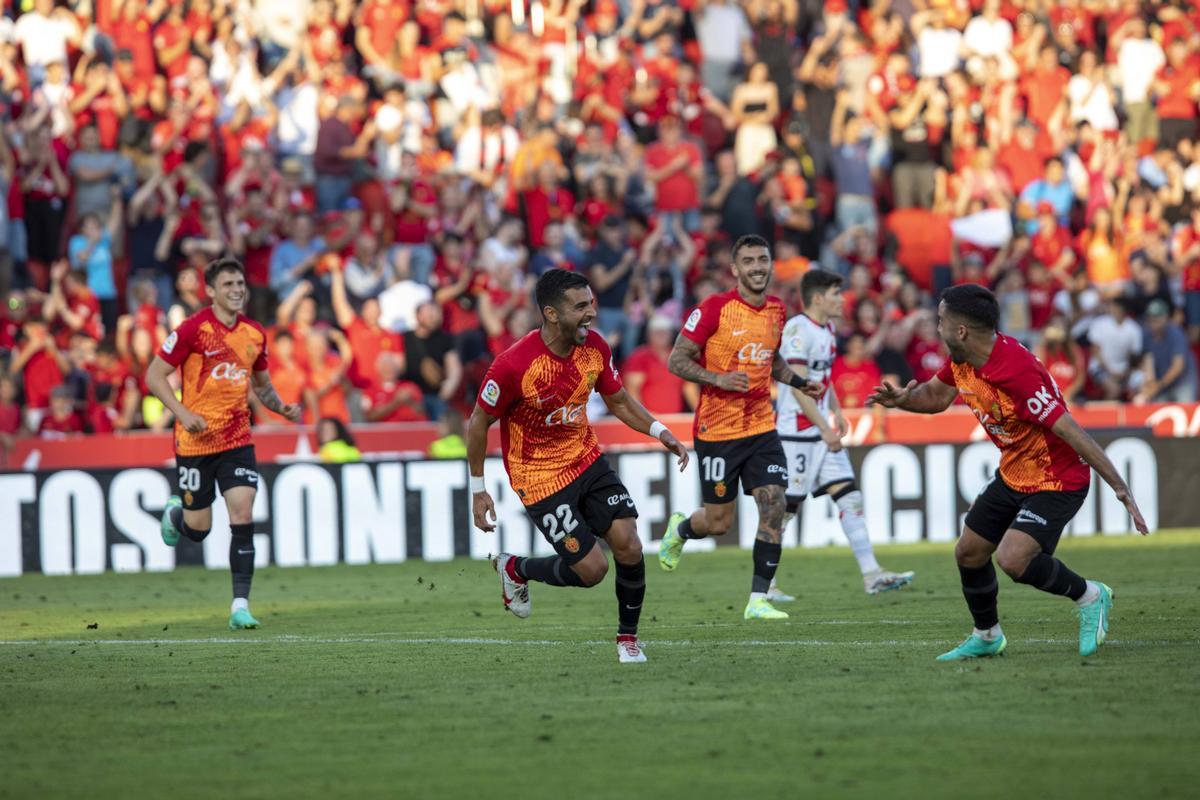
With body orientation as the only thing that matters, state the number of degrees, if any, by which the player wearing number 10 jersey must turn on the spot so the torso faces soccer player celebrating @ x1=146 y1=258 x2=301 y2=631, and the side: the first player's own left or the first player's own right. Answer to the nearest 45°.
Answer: approximately 135° to the first player's own right

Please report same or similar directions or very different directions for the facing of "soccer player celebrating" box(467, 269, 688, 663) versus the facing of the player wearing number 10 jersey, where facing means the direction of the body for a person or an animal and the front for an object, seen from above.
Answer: same or similar directions

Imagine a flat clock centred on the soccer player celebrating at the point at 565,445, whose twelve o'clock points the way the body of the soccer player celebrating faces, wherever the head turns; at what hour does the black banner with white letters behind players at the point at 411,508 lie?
The black banner with white letters behind players is roughly at 7 o'clock from the soccer player celebrating.

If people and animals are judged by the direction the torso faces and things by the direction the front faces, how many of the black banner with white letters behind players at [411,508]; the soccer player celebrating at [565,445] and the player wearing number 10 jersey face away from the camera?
0

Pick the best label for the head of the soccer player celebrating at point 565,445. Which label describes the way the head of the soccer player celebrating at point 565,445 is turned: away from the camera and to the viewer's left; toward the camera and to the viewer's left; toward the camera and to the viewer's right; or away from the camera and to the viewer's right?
toward the camera and to the viewer's right

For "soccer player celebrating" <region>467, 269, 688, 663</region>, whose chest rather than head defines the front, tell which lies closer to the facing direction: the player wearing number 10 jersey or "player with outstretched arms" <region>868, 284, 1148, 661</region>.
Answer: the player with outstretched arms

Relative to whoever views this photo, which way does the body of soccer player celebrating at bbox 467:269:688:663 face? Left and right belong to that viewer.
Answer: facing the viewer and to the right of the viewer

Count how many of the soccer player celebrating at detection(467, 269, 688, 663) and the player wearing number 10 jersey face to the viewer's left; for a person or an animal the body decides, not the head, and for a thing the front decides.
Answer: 0

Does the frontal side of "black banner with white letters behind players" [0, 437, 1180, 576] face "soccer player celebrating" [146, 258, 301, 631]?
yes

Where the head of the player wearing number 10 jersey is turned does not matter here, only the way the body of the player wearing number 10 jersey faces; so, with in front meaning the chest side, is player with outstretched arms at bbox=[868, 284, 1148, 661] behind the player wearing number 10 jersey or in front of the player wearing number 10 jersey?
in front

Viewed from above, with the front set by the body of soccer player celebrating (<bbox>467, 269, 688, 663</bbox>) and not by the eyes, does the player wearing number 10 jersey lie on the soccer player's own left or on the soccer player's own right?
on the soccer player's own left

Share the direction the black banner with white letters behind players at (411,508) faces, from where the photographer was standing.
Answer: facing the viewer

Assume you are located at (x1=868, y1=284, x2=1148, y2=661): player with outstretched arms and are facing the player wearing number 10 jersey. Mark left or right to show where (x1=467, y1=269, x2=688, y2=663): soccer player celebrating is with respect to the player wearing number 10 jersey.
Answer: left

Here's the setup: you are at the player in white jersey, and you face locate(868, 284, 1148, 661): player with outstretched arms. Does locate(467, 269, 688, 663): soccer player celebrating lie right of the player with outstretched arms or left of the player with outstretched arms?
right

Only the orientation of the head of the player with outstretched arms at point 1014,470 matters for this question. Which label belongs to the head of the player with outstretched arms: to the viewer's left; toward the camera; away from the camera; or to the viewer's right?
to the viewer's left
